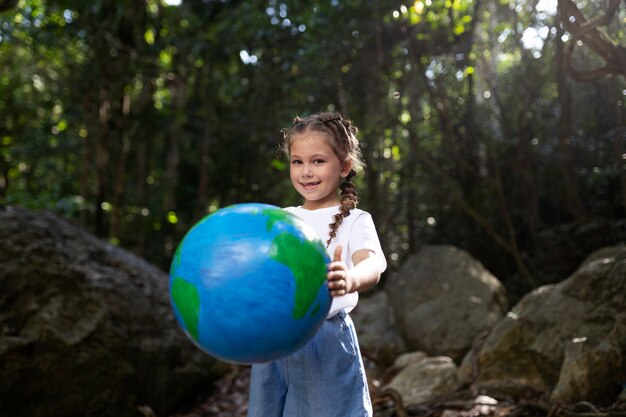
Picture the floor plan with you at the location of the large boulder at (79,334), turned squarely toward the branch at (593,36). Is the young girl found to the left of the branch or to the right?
right

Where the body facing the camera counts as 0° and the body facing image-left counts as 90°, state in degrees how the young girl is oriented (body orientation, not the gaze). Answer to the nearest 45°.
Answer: approximately 45°

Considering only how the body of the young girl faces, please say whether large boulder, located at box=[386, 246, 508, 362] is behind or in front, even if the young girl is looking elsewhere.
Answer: behind

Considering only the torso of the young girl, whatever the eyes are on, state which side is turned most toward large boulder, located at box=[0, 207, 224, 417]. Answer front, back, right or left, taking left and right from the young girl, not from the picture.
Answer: right

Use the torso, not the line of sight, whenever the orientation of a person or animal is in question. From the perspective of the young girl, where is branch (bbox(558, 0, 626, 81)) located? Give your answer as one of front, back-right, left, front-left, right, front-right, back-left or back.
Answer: back

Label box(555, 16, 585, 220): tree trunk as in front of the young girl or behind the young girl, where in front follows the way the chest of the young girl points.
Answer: behind
